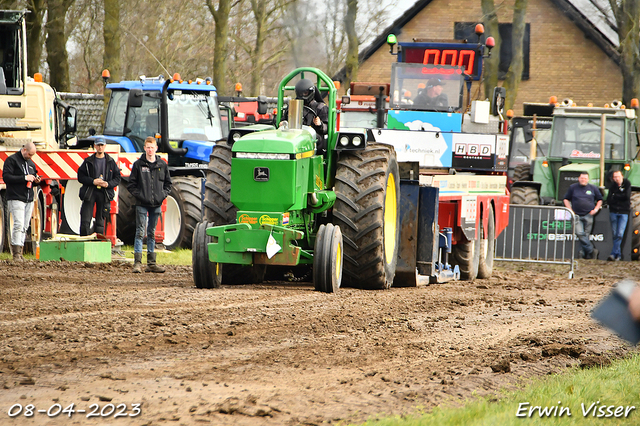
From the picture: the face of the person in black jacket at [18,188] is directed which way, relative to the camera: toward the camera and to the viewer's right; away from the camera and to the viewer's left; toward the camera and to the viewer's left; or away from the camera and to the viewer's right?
toward the camera and to the viewer's right

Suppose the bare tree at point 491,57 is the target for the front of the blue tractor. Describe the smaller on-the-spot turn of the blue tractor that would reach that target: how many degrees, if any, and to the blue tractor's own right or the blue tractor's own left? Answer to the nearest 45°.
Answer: approximately 90° to the blue tractor's own left

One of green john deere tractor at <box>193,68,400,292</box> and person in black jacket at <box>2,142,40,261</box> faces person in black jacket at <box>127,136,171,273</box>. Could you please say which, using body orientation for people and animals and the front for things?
person in black jacket at <box>2,142,40,261</box>

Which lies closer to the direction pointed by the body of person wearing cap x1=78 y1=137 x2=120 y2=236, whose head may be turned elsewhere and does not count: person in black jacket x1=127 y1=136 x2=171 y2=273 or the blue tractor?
the person in black jacket

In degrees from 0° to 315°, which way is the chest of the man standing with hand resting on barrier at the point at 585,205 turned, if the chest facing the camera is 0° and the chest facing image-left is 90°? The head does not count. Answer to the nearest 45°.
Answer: approximately 0°

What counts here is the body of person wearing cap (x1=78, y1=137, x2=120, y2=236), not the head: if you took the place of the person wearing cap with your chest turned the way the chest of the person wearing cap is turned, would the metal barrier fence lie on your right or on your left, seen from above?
on your left

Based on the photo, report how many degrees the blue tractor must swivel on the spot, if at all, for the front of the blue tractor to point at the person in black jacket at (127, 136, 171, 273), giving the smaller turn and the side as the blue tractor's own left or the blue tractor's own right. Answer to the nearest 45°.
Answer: approximately 45° to the blue tractor's own right
